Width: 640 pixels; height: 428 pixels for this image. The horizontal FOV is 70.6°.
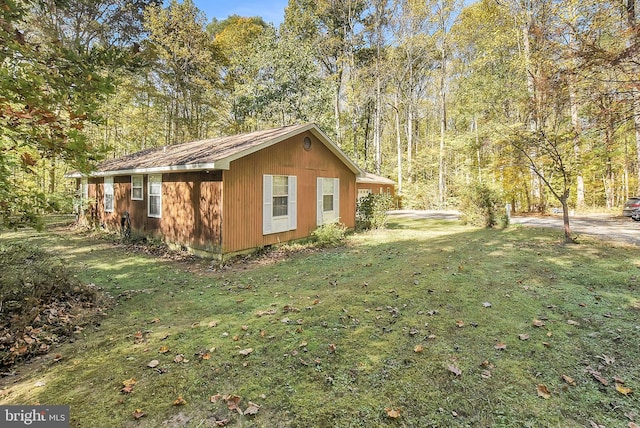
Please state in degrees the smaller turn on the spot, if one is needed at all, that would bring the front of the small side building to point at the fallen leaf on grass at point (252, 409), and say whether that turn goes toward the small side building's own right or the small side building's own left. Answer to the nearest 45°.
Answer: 0° — it already faces it

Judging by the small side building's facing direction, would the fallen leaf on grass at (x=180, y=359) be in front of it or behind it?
in front

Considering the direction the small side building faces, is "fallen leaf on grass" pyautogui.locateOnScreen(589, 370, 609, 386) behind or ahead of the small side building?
ahead

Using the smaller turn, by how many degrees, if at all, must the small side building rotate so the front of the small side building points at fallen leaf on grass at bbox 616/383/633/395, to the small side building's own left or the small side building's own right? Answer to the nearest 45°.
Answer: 0° — it already faces it

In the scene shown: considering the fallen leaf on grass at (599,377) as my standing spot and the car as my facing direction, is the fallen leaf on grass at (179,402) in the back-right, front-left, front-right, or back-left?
back-left

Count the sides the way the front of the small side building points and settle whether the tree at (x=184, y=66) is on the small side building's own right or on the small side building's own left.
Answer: on the small side building's own right

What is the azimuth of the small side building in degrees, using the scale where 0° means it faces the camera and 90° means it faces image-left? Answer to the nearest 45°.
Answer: approximately 0°

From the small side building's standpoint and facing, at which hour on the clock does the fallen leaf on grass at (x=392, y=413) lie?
The fallen leaf on grass is roughly at 12 o'clock from the small side building.
